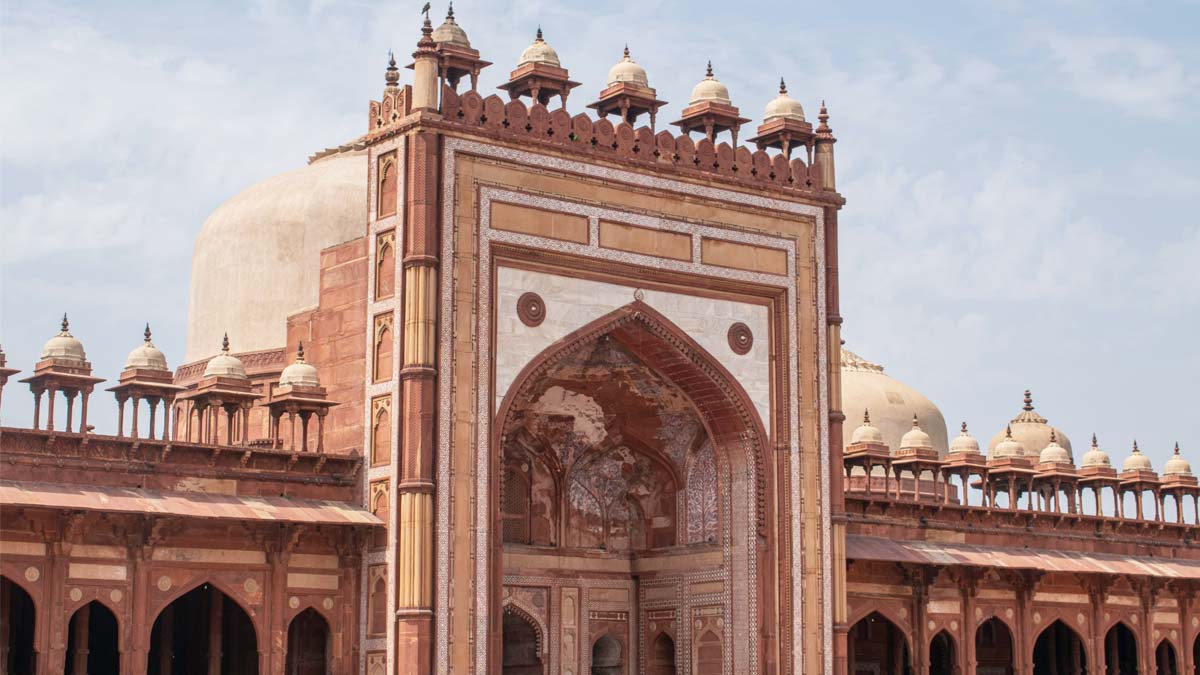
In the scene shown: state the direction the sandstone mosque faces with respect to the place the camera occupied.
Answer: facing the viewer and to the right of the viewer
